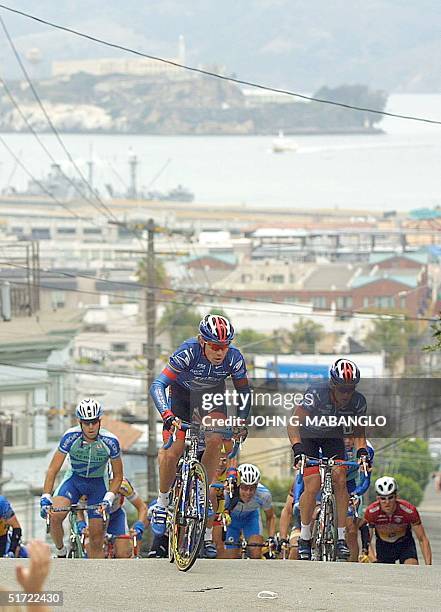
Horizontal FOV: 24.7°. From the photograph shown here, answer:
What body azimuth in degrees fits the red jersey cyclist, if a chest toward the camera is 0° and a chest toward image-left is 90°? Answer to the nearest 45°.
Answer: approximately 0°

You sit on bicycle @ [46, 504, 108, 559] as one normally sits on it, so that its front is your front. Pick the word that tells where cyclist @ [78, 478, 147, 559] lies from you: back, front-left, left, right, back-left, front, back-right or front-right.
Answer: back-left

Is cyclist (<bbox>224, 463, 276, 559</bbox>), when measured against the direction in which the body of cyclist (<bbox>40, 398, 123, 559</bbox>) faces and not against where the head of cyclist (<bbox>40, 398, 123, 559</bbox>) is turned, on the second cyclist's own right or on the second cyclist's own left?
on the second cyclist's own left

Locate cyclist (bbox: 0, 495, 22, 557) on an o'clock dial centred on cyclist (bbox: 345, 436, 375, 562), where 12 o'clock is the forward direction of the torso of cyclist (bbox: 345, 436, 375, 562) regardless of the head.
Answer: cyclist (bbox: 0, 495, 22, 557) is roughly at 3 o'clock from cyclist (bbox: 345, 436, 375, 562).

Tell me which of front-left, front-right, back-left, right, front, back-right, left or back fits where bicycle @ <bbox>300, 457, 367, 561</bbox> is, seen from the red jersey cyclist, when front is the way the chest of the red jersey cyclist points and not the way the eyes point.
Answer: front-right

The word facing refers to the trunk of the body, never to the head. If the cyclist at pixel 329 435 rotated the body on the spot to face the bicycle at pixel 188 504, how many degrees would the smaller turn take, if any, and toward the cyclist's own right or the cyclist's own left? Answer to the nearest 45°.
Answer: approximately 45° to the cyclist's own right

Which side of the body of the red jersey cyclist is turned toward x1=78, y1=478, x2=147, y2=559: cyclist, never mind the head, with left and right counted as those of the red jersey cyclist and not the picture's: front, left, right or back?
right

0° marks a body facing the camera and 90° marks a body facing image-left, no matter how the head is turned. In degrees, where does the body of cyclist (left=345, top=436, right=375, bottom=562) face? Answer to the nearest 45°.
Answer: approximately 0°
